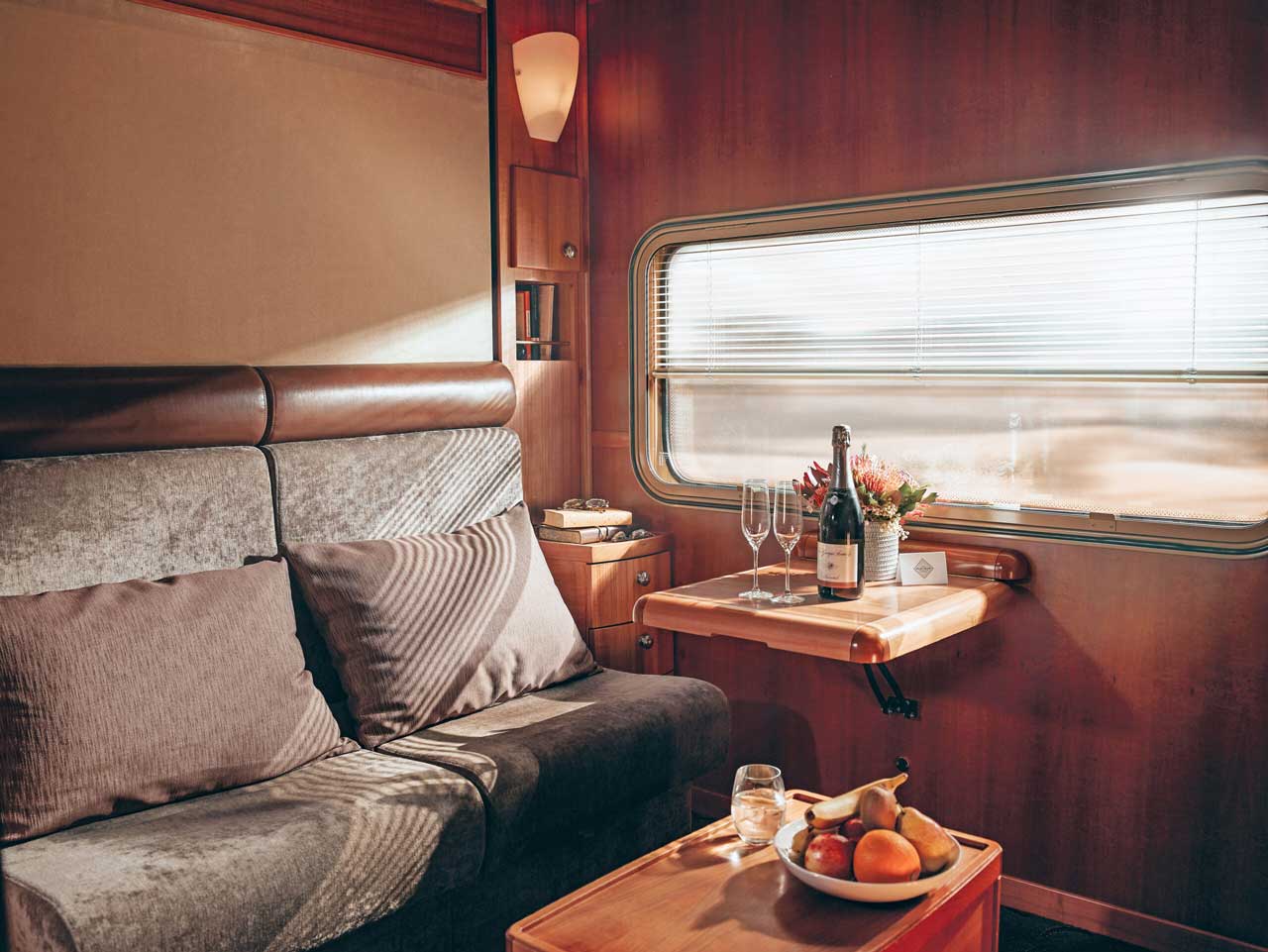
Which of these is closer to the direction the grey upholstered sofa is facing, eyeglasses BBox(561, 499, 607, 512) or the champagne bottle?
the champagne bottle

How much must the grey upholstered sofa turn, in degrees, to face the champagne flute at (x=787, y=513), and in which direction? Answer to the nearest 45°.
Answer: approximately 45° to its left

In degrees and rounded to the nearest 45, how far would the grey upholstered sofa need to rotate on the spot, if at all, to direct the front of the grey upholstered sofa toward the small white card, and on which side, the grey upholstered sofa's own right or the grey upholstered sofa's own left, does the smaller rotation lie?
approximately 45° to the grey upholstered sofa's own left

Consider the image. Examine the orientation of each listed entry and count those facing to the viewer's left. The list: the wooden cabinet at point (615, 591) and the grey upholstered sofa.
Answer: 0

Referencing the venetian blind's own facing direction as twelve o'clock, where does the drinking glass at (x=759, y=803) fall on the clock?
The drinking glass is roughly at 11 o'clock from the venetian blind.

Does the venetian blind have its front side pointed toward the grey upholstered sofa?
yes

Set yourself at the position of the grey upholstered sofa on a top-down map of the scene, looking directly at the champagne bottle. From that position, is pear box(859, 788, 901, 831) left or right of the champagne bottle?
right

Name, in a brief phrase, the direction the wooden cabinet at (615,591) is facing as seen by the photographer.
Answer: facing the viewer and to the right of the viewer

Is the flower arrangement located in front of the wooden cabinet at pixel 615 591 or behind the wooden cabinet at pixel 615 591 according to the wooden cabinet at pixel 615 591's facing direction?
in front

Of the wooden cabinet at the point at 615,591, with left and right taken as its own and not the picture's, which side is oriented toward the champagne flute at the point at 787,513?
front

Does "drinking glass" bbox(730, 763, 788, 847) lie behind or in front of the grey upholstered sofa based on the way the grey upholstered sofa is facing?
in front

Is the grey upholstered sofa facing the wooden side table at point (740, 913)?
yes
